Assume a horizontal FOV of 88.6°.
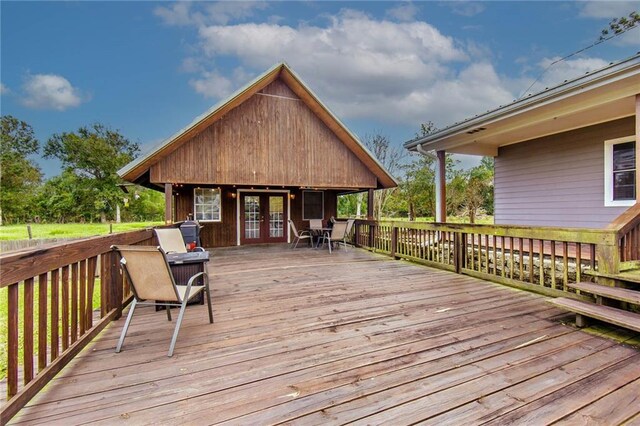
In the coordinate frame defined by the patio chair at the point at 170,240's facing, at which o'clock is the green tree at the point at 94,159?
The green tree is roughly at 7 o'clock from the patio chair.

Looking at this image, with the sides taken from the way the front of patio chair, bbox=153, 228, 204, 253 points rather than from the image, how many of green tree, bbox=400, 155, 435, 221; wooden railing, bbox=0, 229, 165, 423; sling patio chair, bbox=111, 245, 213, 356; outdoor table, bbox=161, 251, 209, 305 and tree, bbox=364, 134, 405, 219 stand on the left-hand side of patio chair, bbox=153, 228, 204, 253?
2

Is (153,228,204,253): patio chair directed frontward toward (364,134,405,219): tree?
no

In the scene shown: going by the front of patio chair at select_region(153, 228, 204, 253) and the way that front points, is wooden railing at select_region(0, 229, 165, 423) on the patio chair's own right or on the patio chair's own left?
on the patio chair's own right

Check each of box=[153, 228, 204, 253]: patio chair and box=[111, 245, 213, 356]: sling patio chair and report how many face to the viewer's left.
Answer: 0

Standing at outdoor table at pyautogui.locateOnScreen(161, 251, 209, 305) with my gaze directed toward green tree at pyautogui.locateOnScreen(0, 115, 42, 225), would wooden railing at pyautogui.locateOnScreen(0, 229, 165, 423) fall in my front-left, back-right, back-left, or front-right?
back-left

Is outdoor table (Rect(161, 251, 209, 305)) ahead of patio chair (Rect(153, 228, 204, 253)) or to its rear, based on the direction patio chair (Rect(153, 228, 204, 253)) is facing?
ahead

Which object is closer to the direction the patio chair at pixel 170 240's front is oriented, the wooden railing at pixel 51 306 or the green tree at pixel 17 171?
the wooden railing

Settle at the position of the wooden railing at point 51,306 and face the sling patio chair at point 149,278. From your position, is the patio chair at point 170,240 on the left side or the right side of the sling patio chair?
left

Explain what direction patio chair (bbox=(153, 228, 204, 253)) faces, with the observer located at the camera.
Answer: facing the viewer and to the right of the viewer
